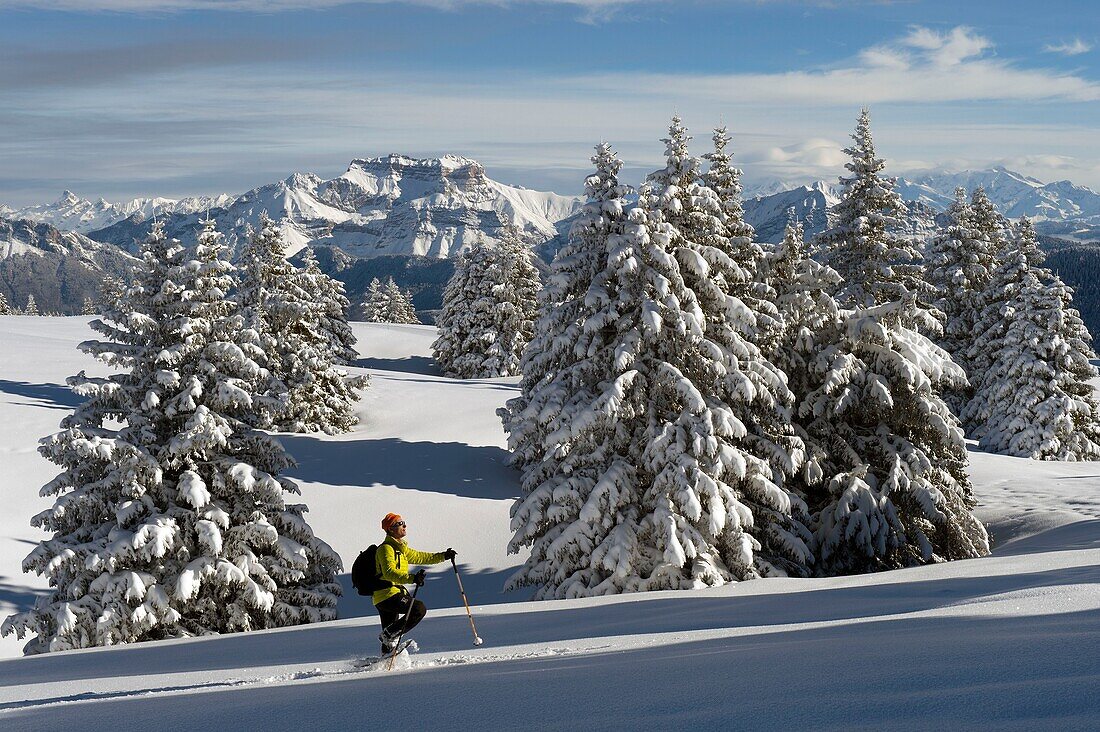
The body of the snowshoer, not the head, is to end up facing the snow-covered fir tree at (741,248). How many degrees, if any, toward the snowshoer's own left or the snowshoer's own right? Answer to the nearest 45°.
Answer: approximately 45° to the snowshoer's own left

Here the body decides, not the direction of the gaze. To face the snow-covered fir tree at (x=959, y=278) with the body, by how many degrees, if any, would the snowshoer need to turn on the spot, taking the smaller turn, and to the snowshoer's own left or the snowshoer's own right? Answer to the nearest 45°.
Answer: approximately 45° to the snowshoer's own left

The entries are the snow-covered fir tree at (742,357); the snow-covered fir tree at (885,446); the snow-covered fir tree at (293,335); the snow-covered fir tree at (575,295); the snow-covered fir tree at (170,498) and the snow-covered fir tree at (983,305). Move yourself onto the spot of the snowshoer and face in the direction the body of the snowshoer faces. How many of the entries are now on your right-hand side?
0

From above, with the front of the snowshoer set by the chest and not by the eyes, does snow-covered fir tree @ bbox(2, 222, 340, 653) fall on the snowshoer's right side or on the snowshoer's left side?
on the snowshoer's left side

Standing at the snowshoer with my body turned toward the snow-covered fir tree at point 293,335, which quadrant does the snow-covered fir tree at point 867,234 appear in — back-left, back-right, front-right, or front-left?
front-right

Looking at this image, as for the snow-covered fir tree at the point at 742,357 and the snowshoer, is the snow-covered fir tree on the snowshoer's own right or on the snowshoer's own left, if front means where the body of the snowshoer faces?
on the snowshoer's own left

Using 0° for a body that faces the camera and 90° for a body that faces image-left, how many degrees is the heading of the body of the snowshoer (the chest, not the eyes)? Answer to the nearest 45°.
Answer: approximately 270°

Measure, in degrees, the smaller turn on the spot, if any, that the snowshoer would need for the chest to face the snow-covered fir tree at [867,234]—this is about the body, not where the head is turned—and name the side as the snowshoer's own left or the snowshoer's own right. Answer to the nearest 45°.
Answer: approximately 45° to the snowshoer's own left

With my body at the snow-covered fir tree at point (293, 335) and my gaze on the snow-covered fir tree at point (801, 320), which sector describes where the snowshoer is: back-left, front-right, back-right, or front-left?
front-right

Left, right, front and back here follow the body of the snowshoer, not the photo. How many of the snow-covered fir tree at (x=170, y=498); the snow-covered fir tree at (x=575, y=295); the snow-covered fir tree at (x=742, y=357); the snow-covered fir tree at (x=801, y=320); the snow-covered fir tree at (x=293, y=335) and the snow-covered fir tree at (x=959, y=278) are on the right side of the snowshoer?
0

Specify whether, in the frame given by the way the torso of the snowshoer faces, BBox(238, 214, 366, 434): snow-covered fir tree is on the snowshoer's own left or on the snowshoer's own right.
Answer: on the snowshoer's own left
